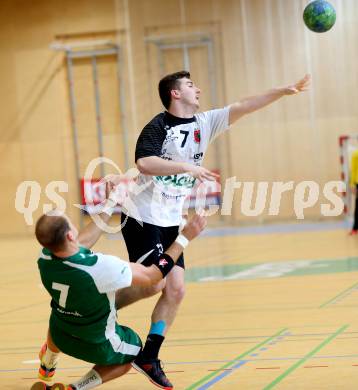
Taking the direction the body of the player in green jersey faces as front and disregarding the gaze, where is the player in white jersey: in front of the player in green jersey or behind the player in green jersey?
in front

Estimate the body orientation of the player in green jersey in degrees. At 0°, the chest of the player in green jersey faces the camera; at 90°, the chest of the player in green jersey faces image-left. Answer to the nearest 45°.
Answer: approximately 225°

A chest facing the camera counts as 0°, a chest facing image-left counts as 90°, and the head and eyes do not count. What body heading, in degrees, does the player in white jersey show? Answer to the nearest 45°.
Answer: approximately 315°

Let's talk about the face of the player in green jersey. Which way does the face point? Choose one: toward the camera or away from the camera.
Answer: away from the camera

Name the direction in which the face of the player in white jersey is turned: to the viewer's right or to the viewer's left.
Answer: to the viewer's right

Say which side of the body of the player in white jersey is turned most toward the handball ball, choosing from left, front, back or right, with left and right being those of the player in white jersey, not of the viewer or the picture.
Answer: left
